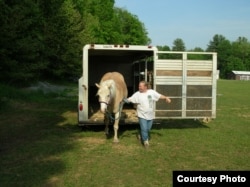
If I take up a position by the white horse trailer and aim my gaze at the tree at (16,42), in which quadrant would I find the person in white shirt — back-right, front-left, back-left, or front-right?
back-left

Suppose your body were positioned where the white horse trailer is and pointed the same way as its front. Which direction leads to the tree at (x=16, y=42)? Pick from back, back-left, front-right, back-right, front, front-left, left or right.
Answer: front-left

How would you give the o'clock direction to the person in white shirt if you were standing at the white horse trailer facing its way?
The person in white shirt is roughly at 7 o'clock from the white horse trailer.

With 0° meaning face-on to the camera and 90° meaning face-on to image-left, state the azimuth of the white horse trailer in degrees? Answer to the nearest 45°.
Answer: approximately 180°
